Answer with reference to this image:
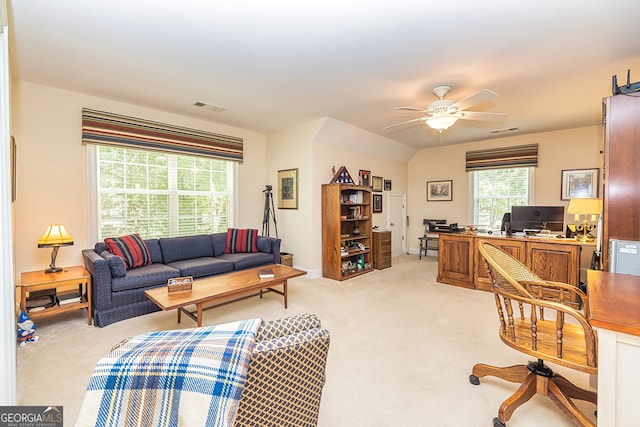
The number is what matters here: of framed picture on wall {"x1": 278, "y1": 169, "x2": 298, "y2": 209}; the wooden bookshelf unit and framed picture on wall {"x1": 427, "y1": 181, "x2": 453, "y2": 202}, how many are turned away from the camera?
0

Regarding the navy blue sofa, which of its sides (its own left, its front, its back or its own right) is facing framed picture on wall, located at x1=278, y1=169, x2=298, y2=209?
left

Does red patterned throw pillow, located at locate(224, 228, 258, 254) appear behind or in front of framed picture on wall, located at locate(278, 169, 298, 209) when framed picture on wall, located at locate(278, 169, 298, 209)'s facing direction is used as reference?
in front

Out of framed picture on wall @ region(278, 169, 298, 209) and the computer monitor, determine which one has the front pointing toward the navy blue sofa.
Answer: the framed picture on wall

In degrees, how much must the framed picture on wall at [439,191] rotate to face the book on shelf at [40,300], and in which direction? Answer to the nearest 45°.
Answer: approximately 45° to its right

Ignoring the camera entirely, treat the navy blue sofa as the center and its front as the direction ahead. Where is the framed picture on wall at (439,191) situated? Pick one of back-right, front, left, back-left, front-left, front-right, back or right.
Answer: front-left

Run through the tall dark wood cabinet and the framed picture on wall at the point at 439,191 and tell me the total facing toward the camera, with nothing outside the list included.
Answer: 1

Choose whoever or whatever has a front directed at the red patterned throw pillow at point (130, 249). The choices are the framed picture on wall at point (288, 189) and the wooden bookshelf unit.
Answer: the framed picture on wall

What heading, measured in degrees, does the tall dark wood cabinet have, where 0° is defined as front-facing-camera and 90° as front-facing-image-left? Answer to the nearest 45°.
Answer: approximately 90°

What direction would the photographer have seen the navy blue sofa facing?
facing the viewer and to the right of the viewer

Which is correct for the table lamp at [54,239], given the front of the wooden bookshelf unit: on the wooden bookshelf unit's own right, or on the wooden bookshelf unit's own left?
on the wooden bookshelf unit's own right

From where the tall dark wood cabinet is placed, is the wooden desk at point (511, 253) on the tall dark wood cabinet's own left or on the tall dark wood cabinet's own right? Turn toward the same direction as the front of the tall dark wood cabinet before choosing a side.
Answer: on the tall dark wood cabinet's own right

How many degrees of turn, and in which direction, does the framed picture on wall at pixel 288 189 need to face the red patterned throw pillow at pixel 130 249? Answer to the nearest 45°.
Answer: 0° — it already faces it
